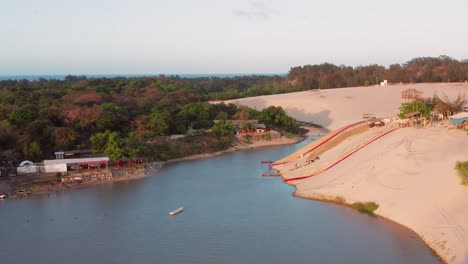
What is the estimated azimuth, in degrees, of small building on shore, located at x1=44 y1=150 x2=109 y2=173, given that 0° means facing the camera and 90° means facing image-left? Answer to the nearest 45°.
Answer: approximately 0°

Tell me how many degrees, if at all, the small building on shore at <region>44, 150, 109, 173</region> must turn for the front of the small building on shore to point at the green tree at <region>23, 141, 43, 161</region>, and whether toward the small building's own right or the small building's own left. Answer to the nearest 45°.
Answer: approximately 135° to the small building's own right

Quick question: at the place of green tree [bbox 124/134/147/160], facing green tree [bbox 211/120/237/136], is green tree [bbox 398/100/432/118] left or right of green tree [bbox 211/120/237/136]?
right

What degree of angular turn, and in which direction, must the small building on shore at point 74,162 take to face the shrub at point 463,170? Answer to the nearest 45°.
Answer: approximately 45° to its left

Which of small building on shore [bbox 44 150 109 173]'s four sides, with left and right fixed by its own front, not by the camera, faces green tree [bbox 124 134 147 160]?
left

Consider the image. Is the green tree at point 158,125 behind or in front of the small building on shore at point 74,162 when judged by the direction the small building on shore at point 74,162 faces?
behind

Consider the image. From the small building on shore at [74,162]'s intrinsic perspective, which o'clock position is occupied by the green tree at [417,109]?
The green tree is roughly at 9 o'clock from the small building on shore.

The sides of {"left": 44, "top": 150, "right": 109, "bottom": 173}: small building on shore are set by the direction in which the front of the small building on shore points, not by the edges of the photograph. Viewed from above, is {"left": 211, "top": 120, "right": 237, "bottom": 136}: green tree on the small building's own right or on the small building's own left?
on the small building's own left
